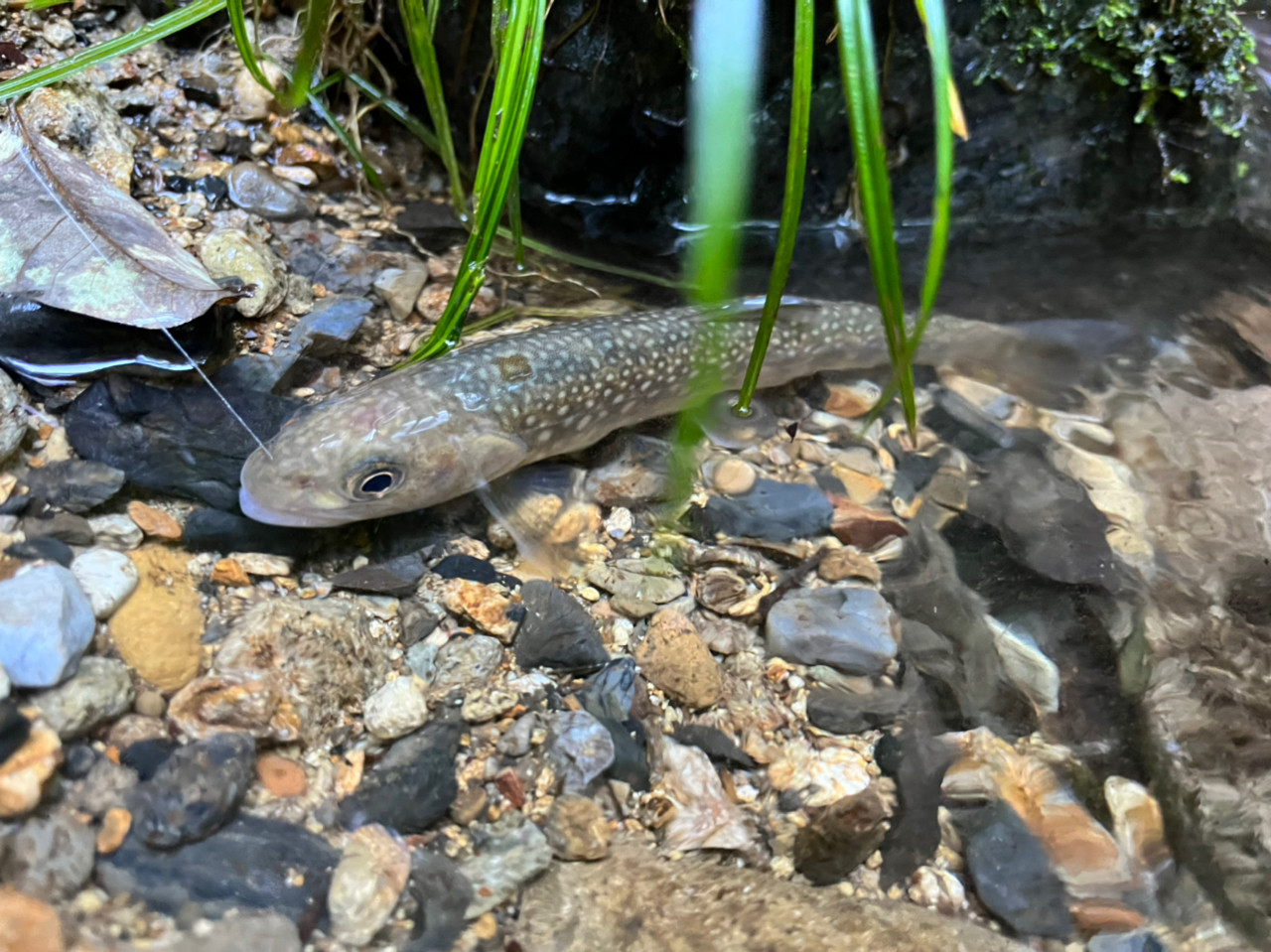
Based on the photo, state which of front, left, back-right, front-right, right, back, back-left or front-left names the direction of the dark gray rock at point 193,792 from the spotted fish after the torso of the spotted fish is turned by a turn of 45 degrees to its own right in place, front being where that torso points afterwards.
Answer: left

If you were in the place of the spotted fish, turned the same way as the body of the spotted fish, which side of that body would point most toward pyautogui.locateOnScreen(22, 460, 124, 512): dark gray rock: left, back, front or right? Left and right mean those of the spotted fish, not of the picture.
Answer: front

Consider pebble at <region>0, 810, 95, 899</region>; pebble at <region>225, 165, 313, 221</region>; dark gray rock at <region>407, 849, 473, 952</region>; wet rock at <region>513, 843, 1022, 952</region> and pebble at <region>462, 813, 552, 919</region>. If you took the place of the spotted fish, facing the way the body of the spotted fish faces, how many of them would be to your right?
1

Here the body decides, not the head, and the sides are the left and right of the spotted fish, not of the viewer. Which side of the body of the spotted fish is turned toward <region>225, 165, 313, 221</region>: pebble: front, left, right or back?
right

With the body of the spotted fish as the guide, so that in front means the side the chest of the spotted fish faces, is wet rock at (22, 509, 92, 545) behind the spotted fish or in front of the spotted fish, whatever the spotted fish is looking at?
in front

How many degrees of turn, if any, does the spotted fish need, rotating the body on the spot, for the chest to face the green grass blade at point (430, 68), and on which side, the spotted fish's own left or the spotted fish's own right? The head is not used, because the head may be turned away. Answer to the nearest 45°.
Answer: approximately 90° to the spotted fish's own right

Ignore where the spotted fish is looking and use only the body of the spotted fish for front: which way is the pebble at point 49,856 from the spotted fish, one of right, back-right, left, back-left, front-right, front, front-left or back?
front-left

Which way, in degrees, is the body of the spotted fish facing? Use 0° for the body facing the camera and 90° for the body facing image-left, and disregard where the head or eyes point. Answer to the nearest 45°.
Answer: approximately 45°

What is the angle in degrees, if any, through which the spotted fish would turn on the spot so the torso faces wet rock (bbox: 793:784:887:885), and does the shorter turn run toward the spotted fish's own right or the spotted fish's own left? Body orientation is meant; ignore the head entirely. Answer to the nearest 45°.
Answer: approximately 90° to the spotted fish's own left

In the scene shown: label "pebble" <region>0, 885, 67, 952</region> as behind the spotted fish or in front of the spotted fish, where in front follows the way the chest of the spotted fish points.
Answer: in front

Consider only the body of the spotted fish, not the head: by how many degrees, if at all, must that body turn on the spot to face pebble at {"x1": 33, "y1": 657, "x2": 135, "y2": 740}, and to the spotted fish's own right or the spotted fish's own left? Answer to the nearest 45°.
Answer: approximately 45° to the spotted fish's own left

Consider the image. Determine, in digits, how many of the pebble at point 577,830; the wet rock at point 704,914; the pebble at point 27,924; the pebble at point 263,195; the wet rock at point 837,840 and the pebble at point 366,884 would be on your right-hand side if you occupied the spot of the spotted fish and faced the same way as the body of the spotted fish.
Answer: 1

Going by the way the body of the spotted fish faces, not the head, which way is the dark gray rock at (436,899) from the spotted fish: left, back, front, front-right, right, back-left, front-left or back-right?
front-left

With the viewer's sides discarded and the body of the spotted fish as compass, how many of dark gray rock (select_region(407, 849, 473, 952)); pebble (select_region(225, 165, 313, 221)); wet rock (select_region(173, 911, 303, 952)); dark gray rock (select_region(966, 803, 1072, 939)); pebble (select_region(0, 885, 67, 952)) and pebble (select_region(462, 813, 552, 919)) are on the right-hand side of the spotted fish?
1

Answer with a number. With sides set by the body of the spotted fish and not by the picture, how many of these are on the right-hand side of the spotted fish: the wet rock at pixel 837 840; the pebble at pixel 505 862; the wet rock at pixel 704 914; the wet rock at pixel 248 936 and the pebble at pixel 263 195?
1

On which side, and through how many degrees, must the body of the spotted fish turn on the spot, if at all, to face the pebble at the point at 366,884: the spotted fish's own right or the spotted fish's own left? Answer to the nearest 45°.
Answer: approximately 45° to the spotted fish's own left

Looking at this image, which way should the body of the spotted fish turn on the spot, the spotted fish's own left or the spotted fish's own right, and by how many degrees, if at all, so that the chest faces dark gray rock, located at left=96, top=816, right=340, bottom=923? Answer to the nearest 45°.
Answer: approximately 45° to the spotted fish's own left

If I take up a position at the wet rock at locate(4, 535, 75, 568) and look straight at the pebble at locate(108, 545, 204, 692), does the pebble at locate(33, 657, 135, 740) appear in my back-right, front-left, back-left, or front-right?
front-right

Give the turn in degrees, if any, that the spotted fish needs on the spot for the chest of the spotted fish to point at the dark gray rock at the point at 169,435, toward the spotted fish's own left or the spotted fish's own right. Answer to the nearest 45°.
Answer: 0° — it already faces it

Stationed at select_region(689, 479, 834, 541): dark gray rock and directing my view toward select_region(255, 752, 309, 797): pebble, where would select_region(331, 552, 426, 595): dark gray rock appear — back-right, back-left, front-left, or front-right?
front-right
